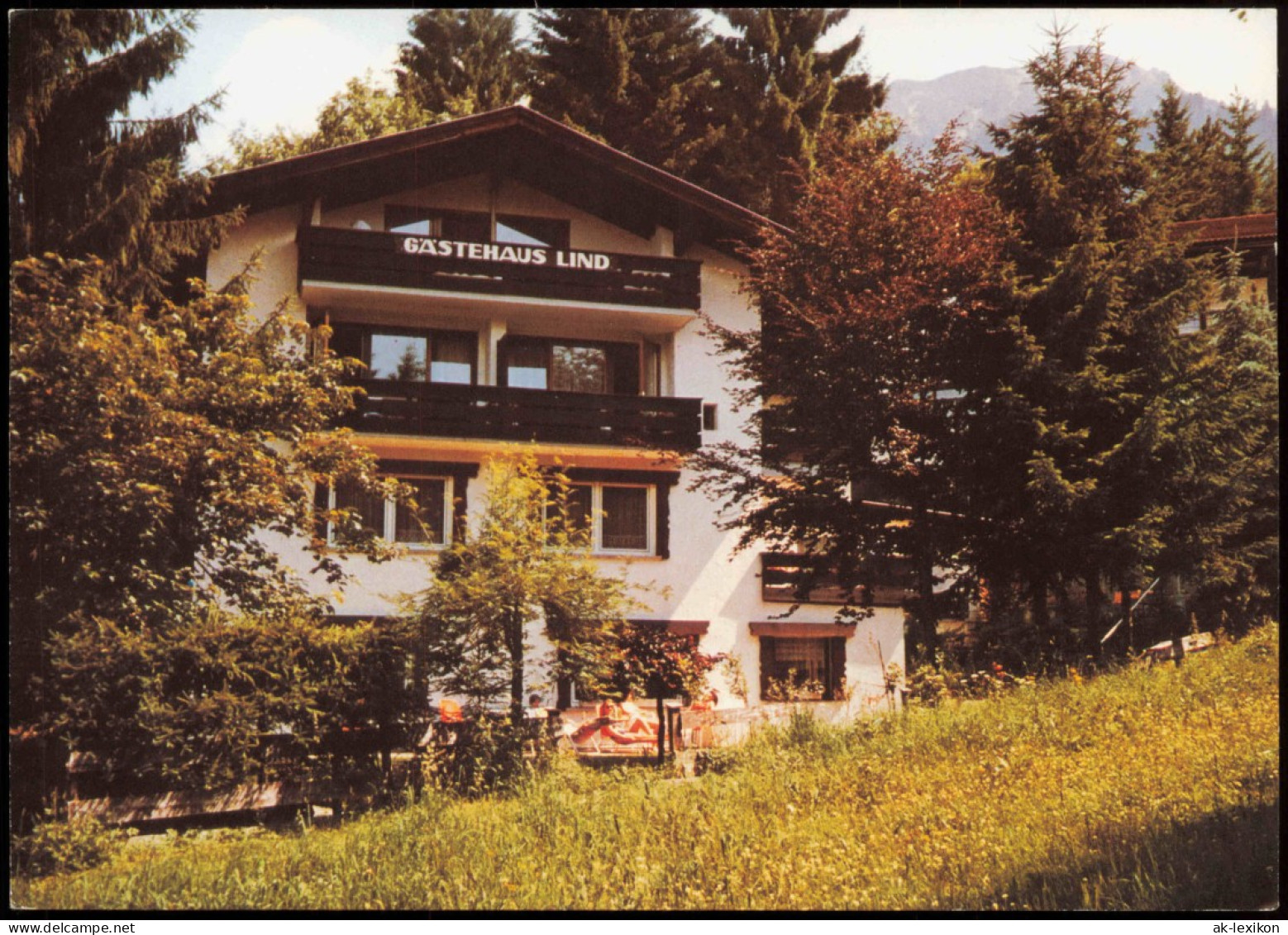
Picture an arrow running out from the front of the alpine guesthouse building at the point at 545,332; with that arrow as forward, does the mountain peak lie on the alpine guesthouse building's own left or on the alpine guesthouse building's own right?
on the alpine guesthouse building's own left

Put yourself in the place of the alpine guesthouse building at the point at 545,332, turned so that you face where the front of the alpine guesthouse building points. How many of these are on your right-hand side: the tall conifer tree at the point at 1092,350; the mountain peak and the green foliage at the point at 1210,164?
0

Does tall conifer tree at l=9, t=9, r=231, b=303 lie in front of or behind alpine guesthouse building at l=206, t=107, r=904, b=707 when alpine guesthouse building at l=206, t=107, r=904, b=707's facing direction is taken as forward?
in front

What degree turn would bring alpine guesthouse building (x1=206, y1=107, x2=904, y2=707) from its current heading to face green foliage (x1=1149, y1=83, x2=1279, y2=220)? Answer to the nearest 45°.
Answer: approximately 90° to its left

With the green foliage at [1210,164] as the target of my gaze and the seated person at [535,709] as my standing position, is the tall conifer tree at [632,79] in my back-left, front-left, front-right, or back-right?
front-left

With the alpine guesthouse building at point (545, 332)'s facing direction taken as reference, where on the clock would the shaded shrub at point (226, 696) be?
The shaded shrub is roughly at 1 o'clock from the alpine guesthouse building.

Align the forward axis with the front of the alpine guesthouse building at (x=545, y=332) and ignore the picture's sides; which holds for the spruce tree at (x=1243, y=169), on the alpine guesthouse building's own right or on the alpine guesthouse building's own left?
on the alpine guesthouse building's own left

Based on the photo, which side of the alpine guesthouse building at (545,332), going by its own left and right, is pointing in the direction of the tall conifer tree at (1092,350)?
left

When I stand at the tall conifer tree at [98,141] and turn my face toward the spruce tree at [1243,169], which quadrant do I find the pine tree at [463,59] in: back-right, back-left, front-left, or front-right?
front-left

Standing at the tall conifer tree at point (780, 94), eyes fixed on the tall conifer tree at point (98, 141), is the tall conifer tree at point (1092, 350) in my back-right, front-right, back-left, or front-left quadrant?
front-left

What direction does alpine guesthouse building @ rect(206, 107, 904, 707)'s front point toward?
toward the camera

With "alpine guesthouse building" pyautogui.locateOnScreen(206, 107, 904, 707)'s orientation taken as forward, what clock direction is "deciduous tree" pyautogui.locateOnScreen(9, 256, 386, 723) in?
The deciduous tree is roughly at 1 o'clock from the alpine guesthouse building.

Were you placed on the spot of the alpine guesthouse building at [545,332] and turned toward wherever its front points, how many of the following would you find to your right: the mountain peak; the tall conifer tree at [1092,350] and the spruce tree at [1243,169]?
0
